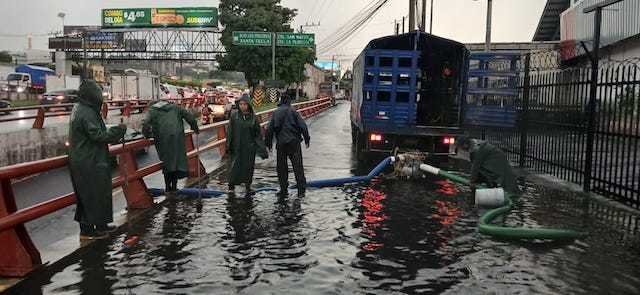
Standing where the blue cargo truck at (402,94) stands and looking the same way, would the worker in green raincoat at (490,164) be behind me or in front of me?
behind

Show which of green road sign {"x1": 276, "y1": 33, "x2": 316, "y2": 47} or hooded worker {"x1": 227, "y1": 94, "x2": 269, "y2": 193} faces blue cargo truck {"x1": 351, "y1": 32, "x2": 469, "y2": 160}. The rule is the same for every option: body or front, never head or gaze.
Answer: the green road sign

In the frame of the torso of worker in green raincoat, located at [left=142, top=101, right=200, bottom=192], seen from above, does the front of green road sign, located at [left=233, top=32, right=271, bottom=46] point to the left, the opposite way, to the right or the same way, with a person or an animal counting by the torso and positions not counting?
the opposite way

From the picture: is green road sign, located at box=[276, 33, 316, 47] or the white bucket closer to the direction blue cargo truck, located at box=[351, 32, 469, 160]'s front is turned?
the green road sign

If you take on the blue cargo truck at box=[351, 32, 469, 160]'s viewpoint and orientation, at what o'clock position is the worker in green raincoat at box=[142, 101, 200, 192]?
The worker in green raincoat is roughly at 7 o'clock from the blue cargo truck.

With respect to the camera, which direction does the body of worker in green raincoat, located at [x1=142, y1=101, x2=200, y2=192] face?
away from the camera

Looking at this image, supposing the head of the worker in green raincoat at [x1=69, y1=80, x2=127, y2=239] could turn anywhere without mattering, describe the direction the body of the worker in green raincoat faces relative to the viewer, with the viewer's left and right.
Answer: facing to the right of the viewer

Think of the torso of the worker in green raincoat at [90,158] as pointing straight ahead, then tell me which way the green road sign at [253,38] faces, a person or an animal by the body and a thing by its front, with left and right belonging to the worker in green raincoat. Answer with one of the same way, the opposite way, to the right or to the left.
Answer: to the right

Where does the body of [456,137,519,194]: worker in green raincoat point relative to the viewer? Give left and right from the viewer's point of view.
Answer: facing to the left of the viewer

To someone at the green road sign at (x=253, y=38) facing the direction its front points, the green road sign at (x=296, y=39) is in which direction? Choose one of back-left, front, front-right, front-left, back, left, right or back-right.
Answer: left

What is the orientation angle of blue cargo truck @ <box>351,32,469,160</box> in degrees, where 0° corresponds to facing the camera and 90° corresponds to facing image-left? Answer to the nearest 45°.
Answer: approximately 180°

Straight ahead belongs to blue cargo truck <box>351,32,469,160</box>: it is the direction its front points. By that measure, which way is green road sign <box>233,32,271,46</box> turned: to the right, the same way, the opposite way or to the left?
the opposite way

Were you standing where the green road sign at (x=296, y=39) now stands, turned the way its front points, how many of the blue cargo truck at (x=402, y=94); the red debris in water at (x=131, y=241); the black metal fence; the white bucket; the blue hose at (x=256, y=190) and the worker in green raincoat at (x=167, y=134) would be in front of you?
6
